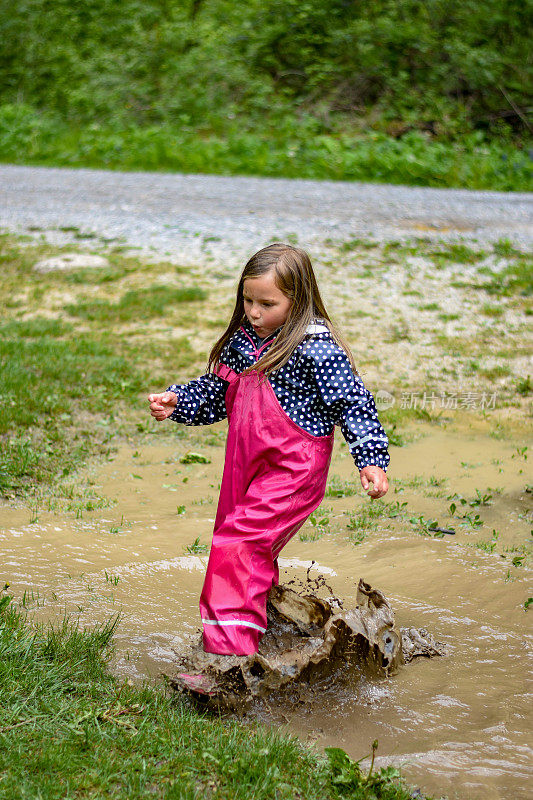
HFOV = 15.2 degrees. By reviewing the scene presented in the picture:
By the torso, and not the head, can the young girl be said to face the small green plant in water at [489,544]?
no

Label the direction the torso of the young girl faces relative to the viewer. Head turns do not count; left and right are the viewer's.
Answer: facing the viewer and to the left of the viewer

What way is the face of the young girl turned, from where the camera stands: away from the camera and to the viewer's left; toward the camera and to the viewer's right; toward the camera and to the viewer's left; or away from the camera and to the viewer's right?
toward the camera and to the viewer's left

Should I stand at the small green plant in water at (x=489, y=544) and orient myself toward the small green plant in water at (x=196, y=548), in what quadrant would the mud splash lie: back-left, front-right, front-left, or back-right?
front-left

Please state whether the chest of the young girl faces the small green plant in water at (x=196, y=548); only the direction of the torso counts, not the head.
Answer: no
